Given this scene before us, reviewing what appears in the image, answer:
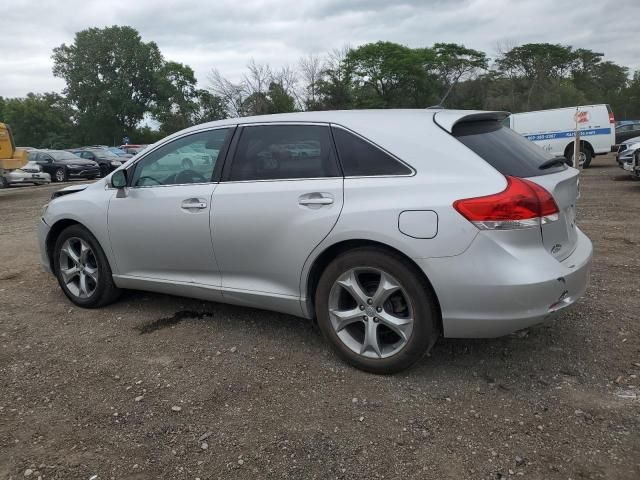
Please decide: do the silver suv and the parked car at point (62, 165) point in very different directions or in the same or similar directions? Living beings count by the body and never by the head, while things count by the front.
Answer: very different directions

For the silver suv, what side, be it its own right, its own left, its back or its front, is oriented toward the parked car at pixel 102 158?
front

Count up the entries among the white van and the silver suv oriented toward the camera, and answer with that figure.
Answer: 0

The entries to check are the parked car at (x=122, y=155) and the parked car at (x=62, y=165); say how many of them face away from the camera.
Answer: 0

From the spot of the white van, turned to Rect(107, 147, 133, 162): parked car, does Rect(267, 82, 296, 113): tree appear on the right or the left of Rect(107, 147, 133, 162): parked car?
right

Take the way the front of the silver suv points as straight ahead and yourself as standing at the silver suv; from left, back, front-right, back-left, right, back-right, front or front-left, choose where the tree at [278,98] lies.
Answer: front-right

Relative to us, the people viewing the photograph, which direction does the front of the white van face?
facing away from the viewer and to the left of the viewer
